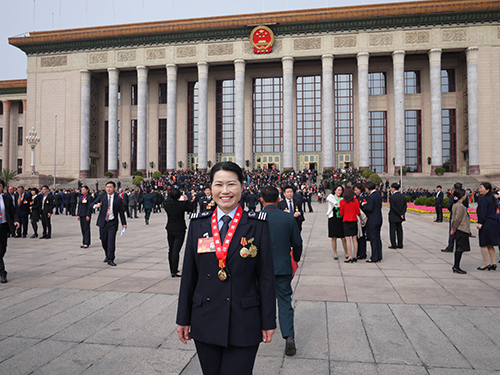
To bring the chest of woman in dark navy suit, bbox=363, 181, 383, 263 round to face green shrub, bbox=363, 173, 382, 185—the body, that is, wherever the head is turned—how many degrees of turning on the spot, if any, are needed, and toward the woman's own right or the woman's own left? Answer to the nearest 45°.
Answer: approximately 90° to the woman's own right

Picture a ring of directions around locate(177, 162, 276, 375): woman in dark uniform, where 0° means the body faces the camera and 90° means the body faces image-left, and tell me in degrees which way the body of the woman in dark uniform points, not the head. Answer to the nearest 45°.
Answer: approximately 0°

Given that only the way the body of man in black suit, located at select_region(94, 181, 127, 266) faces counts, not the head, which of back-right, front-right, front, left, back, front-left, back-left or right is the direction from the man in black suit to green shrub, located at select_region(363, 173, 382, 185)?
back-left

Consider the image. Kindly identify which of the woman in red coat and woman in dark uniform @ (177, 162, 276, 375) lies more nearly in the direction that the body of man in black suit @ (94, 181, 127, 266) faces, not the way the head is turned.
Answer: the woman in dark uniform

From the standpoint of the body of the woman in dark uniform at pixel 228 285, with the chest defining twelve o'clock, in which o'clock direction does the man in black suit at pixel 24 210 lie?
The man in black suit is roughly at 5 o'clock from the woman in dark uniform.

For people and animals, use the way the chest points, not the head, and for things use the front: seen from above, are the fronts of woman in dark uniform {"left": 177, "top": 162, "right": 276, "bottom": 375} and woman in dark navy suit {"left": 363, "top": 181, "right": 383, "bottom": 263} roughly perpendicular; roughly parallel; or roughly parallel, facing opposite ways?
roughly perpendicular

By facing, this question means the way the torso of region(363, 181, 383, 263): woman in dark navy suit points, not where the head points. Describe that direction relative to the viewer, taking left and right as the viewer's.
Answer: facing to the left of the viewer

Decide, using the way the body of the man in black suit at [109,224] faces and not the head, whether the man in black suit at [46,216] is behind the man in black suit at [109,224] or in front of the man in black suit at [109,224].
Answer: behind

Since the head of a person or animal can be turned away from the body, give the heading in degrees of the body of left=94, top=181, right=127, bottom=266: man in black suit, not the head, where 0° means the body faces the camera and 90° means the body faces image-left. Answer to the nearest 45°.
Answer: approximately 0°

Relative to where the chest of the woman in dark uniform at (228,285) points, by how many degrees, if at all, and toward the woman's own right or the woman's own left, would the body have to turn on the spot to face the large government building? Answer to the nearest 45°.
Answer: approximately 180°

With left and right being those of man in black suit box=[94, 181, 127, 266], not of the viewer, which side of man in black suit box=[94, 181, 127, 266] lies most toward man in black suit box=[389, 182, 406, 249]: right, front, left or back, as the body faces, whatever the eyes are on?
left
